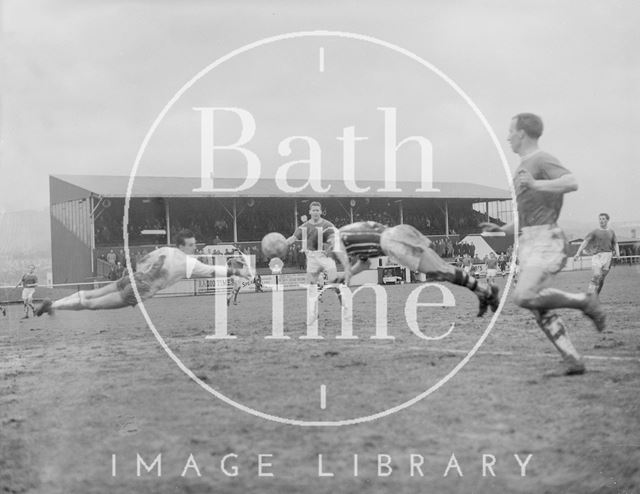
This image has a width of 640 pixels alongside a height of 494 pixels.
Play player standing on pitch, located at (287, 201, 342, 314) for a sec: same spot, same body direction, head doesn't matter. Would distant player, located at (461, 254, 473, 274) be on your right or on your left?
on your left

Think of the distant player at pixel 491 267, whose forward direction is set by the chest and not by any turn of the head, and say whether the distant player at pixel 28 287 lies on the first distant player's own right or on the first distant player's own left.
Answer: on the first distant player's own right

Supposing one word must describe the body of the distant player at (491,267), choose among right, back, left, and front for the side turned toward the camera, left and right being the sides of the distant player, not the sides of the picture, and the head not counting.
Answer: front

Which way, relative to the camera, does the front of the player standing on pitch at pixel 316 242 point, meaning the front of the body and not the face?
toward the camera

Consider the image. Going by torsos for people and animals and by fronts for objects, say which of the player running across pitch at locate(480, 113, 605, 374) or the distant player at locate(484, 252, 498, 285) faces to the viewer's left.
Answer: the player running across pitch

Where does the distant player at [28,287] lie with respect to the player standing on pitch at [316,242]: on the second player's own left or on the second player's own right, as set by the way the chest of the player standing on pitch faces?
on the second player's own right

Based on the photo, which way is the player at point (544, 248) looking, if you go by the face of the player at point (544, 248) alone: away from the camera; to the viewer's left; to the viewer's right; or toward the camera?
to the viewer's left

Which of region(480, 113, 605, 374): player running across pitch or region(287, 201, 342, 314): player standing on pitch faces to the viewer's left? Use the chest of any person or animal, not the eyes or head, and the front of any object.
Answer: region(480, 113, 605, 374): player running across pitch

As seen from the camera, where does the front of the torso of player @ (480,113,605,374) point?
to the viewer's left

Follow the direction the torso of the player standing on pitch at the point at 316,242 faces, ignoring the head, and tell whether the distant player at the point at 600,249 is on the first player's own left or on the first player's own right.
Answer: on the first player's own left
